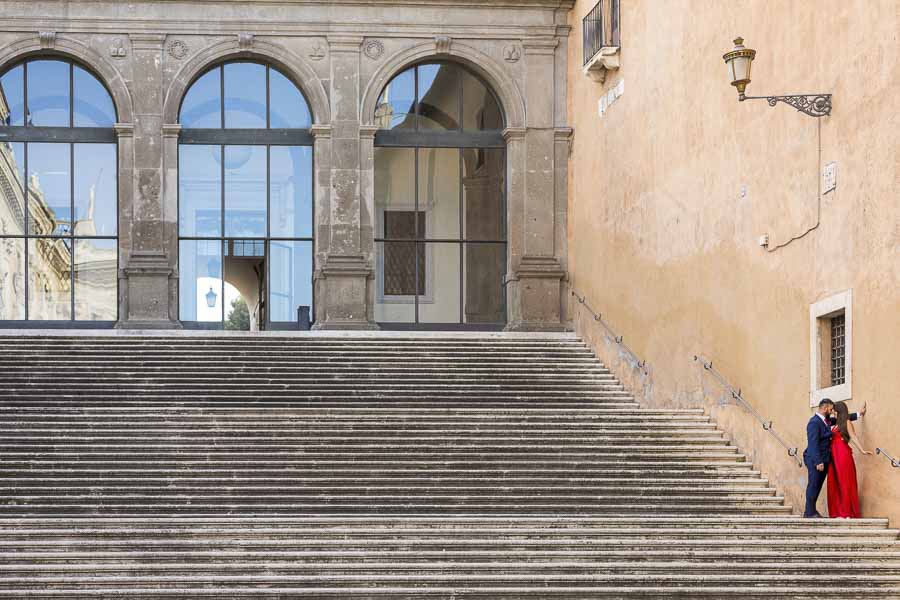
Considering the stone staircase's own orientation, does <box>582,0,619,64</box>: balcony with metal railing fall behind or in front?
behind

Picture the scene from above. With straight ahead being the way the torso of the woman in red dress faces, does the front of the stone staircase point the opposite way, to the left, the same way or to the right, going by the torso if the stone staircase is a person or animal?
to the left

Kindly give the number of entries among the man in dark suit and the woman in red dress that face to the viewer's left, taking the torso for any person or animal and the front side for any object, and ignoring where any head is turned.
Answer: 1

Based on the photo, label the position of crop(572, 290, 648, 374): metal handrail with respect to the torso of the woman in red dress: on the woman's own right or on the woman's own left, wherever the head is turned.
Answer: on the woman's own right

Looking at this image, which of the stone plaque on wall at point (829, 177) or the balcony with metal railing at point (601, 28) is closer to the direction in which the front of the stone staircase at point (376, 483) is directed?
the stone plaque on wall

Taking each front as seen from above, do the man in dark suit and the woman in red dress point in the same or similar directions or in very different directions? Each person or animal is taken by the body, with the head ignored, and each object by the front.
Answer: very different directions

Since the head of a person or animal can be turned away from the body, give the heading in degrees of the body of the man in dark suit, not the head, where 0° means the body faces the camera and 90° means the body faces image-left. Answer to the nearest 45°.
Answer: approximately 270°

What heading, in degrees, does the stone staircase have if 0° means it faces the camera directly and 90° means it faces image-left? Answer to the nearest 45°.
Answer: approximately 0°

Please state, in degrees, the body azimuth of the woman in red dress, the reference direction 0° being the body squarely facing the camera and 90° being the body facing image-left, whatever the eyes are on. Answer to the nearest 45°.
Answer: approximately 90°
